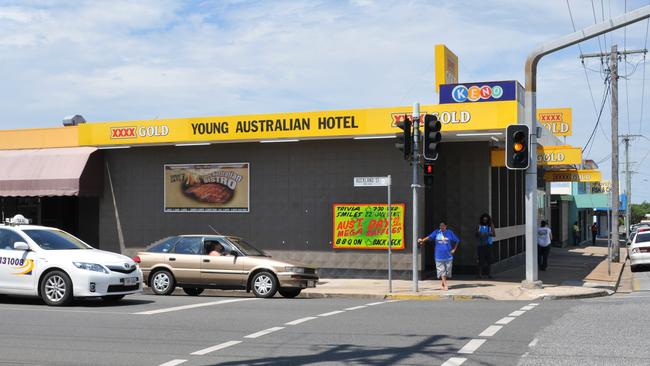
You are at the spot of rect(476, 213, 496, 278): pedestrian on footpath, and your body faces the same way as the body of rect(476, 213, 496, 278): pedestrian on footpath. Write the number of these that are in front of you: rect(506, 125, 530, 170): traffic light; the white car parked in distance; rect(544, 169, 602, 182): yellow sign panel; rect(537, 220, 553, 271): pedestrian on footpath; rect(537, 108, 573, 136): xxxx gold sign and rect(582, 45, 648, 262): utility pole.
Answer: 1

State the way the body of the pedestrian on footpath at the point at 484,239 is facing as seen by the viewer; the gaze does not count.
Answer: toward the camera

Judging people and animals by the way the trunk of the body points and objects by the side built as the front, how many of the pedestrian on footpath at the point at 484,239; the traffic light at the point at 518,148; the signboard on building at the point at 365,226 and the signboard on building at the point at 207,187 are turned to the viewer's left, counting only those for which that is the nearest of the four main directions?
0

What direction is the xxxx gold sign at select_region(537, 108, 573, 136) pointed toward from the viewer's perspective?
toward the camera

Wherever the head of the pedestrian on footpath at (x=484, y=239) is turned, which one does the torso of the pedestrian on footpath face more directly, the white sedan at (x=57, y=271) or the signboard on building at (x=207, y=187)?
the white sedan

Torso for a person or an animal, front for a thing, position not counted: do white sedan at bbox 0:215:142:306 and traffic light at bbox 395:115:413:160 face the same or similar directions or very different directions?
very different directions

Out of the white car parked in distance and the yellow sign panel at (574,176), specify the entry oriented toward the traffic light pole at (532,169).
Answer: the yellow sign panel

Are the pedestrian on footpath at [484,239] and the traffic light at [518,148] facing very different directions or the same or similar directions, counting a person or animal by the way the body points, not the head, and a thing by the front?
same or similar directions

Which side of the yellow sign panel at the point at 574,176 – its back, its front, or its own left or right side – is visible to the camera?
front
